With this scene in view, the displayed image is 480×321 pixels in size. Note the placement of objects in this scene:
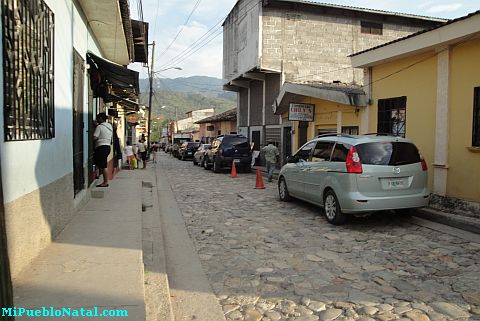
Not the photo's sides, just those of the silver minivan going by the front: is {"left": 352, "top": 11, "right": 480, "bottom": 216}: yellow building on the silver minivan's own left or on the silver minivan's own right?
on the silver minivan's own right

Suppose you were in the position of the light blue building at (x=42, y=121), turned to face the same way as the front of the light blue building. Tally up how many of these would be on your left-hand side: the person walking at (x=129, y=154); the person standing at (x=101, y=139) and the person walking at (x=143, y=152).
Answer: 3

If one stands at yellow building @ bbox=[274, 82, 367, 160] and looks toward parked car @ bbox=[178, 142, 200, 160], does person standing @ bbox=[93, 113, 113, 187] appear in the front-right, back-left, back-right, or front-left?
back-left

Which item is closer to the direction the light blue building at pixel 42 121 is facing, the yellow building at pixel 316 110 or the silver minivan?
the silver minivan

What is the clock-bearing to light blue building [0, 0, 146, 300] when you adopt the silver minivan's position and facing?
The light blue building is roughly at 9 o'clock from the silver minivan.

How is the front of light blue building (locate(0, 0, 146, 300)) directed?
to the viewer's right

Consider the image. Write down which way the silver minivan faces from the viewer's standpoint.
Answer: facing away from the viewer and to the left of the viewer

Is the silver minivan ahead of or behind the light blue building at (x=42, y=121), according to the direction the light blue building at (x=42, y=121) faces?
ahead

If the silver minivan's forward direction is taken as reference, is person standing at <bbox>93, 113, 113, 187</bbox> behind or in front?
in front

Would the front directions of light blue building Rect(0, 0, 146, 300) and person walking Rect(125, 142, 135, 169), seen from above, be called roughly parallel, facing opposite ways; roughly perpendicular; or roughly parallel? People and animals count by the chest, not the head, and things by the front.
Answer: roughly perpendicular
